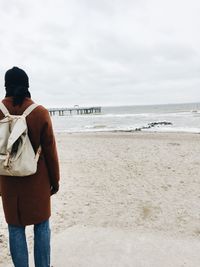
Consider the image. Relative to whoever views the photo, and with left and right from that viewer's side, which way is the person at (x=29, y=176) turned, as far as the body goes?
facing away from the viewer
